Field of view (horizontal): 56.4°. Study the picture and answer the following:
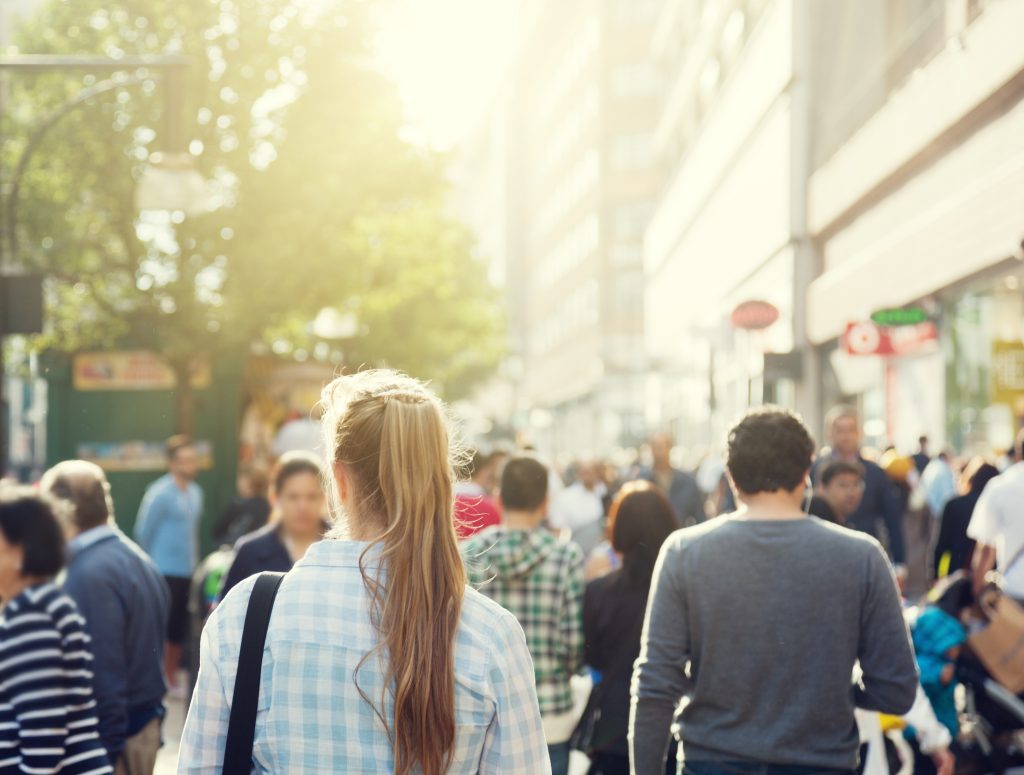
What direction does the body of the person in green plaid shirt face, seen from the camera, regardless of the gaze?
away from the camera

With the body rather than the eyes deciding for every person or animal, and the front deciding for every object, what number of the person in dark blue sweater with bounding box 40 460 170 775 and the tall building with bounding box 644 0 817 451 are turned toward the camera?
0

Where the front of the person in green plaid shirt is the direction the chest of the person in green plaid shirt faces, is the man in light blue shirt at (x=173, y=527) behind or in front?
in front

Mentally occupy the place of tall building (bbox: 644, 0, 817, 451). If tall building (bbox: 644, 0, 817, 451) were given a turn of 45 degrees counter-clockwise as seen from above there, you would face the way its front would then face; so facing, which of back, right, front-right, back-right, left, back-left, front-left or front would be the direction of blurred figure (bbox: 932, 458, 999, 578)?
front-left

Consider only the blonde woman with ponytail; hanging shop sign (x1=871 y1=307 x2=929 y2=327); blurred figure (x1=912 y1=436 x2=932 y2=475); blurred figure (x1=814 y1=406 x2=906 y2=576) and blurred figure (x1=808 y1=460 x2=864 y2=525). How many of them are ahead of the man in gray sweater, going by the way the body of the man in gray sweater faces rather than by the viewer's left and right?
4

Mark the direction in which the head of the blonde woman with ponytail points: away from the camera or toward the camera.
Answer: away from the camera

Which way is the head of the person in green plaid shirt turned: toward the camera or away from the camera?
away from the camera

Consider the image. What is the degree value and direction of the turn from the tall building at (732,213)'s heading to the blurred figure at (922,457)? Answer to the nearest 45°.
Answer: approximately 90° to its left

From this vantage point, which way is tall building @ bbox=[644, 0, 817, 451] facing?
to the viewer's left

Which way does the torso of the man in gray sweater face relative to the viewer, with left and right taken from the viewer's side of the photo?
facing away from the viewer

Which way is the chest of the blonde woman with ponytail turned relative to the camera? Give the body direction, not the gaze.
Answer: away from the camera

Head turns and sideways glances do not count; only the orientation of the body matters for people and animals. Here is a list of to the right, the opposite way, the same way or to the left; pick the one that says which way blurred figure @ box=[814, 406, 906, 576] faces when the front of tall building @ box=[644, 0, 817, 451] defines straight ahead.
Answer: to the left

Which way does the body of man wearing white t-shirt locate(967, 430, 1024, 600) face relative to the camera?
away from the camera

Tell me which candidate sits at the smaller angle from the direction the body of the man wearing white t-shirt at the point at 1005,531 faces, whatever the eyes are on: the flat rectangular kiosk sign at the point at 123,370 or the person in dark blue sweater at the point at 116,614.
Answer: the flat rectangular kiosk sign

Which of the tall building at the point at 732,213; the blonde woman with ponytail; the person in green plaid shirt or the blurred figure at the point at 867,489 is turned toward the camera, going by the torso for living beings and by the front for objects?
the blurred figure

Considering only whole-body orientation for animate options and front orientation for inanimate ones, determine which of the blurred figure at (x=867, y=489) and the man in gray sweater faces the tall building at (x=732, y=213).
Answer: the man in gray sweater

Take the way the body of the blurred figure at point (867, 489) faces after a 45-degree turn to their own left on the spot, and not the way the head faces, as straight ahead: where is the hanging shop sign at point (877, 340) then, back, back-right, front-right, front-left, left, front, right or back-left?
back-left

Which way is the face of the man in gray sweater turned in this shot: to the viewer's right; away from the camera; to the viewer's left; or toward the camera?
away from the camera

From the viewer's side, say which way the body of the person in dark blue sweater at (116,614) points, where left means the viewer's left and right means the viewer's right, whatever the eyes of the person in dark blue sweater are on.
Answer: facing away from the viewer and to the left of the viewer

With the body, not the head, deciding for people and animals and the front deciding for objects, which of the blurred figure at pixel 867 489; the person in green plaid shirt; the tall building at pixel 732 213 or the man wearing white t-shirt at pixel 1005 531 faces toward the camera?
the blurred figure

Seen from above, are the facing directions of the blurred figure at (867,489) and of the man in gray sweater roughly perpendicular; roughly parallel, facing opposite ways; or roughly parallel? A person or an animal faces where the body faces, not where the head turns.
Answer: roughly parallel, facing opposite ways
